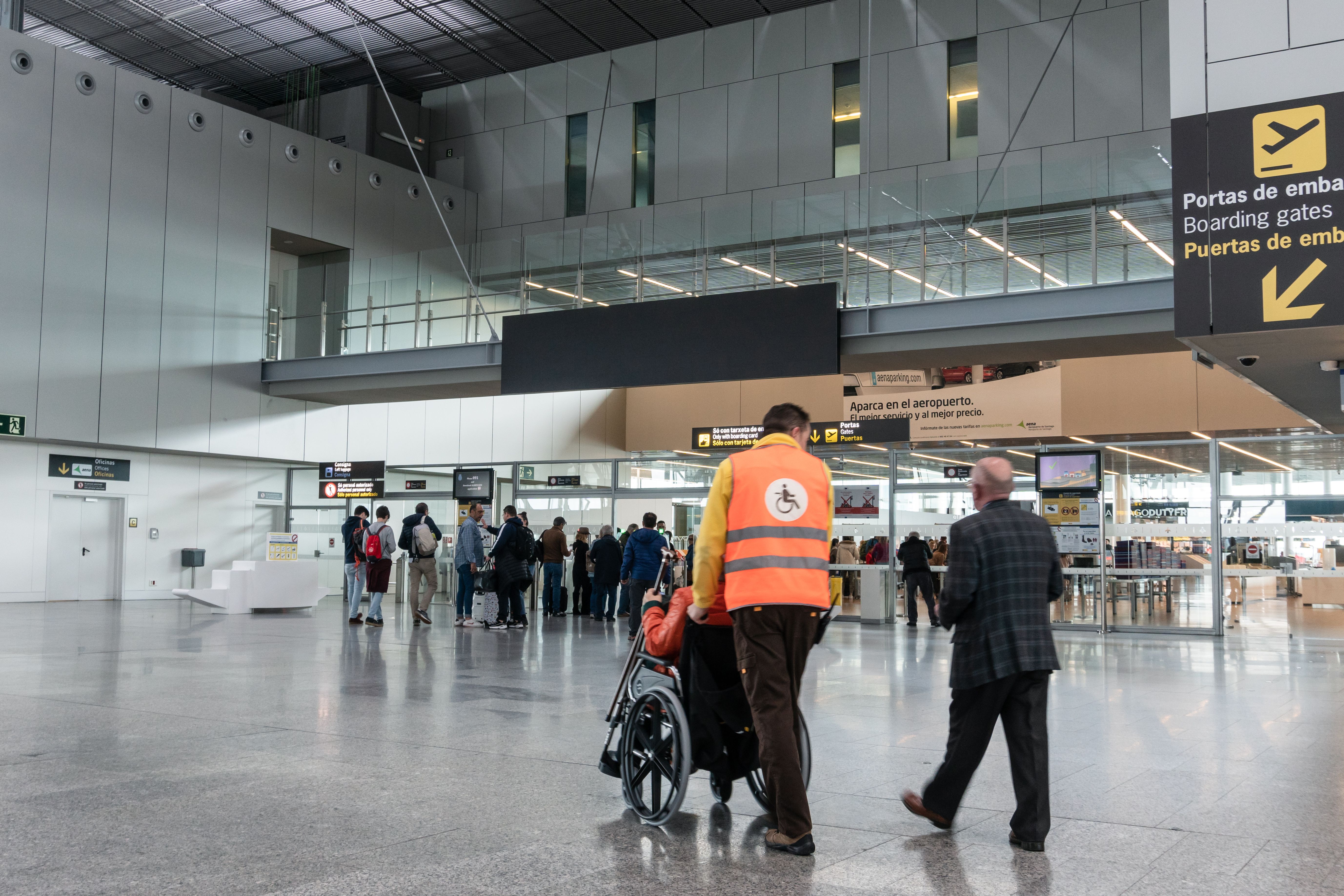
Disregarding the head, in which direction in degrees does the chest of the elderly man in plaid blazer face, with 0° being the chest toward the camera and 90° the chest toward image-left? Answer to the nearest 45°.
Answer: approximately 135°

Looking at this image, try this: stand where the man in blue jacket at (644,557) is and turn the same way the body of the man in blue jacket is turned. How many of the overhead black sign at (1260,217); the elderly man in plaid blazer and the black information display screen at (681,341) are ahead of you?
1

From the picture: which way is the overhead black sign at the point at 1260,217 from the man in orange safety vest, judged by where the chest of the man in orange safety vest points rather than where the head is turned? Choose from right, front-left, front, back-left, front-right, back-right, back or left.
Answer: front-right

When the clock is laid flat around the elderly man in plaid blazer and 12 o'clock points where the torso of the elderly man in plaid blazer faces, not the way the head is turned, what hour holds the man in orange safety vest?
The man in orange safety vest is roughly at 10 o'clock from the elderly man in plaid blazer.

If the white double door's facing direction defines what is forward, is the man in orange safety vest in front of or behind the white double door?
in front

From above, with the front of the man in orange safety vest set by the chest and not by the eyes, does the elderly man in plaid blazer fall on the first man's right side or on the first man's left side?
on the first man's right side

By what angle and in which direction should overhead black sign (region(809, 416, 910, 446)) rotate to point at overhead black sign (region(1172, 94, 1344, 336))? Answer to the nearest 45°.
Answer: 0° — it already faces it

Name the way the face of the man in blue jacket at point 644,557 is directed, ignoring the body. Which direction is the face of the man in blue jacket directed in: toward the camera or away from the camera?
away from the camera

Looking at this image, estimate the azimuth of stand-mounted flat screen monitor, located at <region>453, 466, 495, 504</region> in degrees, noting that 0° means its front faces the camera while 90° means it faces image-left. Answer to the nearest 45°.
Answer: approximately 0°

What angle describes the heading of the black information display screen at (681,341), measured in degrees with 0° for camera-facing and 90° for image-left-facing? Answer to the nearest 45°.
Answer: approximately 45°

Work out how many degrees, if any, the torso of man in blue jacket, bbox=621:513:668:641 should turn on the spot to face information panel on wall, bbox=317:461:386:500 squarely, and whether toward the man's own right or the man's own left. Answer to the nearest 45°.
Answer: approximately 45° to the man's own left
